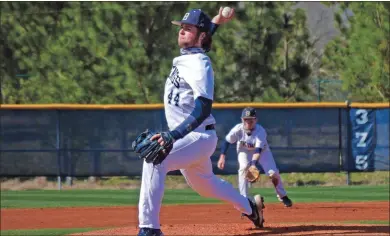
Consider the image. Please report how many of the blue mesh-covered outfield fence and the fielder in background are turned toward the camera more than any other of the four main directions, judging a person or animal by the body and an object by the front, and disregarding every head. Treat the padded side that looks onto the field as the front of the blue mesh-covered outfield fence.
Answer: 2

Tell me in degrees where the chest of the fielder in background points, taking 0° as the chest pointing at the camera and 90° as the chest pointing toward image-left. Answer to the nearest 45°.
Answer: approximately 0°

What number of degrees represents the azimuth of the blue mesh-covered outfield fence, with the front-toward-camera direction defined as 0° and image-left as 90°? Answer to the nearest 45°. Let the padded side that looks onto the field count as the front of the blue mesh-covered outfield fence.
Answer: approximately 0°

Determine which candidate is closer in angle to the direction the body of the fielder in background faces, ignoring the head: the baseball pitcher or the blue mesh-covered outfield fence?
the baseball pitcher

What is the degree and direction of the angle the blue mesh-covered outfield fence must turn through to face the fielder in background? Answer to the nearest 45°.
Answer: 0° — it already faces them

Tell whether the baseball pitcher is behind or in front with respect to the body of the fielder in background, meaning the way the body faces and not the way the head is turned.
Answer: in front

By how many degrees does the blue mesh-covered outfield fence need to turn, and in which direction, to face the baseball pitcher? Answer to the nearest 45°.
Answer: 0° — it already faces them

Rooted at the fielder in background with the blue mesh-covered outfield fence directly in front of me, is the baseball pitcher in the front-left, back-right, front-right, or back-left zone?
back-left

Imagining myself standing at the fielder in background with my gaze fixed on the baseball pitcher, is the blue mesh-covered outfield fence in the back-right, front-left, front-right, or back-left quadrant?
back-right
